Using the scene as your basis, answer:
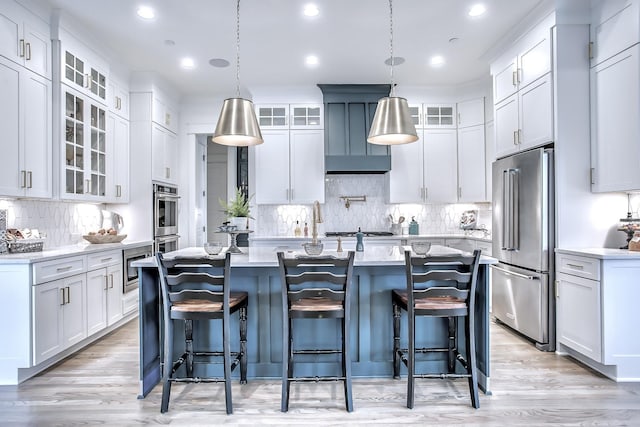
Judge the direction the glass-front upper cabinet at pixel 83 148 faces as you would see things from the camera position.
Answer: facing the viewer and to the right of the viewer

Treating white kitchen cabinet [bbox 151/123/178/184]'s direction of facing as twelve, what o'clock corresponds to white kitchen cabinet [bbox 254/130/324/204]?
white kitchen cabinet [bbox 254/130/324/204] is roughly at 11 o'clock from white kitchen cabinet [bbox 151/123/178/184].

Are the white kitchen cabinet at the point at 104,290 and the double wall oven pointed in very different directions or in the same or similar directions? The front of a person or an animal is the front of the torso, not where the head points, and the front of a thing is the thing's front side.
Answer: same or similar directions

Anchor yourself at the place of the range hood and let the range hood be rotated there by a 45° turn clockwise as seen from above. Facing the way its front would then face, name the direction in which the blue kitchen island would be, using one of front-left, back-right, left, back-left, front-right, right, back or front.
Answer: front-left

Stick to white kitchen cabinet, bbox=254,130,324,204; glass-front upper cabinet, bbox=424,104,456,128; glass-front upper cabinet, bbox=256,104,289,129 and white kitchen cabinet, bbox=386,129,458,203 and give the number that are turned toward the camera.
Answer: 4

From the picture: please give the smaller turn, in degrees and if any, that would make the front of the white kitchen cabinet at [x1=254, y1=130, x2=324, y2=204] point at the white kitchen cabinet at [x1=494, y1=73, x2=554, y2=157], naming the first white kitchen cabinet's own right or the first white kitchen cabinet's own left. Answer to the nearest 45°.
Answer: approximately 45° to the first white kitchen cabinet's own left

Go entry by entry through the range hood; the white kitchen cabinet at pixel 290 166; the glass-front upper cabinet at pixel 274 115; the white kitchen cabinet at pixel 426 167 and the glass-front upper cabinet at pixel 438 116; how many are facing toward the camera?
5

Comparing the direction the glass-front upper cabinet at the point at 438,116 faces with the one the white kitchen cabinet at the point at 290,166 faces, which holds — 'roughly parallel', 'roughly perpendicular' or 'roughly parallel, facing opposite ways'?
roughly parallel

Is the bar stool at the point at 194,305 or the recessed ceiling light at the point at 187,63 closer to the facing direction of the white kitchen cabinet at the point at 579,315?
the bar stool

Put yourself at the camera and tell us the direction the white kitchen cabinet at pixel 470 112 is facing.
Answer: facing the viewer and to the left of the viewer

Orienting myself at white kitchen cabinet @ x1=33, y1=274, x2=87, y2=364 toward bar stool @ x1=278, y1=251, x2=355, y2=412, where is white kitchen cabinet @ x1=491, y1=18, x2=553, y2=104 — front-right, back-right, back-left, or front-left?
front-left

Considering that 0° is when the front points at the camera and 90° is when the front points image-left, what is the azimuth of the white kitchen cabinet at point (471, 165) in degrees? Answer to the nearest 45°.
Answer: approximately 45°

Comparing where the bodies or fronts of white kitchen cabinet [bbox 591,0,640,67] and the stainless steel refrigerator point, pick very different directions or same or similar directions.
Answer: same or similar directions

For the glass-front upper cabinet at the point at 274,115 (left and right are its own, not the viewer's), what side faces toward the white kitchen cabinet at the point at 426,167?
left

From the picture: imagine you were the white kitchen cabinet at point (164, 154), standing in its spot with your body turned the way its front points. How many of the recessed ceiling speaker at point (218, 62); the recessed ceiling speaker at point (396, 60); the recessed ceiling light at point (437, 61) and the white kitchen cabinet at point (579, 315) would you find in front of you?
4

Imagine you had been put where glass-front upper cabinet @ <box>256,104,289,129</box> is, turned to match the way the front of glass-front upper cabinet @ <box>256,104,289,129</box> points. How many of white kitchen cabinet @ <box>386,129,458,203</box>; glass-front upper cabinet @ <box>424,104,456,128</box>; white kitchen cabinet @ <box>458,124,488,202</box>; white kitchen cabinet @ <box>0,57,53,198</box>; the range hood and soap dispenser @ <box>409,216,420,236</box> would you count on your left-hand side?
5

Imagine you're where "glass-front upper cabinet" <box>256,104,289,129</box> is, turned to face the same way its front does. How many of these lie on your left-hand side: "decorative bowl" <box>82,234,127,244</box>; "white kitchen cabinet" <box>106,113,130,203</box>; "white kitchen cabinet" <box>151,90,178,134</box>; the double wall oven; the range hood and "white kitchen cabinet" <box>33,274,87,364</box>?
1

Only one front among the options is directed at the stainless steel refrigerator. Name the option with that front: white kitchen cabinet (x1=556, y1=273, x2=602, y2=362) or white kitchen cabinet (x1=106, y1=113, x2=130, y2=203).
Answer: white kitchen cabinet (x1=106, y1=113, x2=130, y2=203)

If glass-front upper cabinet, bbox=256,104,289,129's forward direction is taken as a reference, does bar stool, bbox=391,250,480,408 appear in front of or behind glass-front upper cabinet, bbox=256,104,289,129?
in front

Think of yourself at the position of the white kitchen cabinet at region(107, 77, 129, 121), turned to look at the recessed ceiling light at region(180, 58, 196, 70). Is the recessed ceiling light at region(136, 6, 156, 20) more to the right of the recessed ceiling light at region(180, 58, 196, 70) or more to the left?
right

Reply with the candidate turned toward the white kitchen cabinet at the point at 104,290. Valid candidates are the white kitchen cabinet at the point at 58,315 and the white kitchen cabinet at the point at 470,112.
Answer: the white kitchen cabinet at the point at 470,112

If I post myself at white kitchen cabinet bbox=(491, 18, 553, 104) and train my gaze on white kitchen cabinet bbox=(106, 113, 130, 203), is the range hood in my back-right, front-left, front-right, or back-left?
front-right
